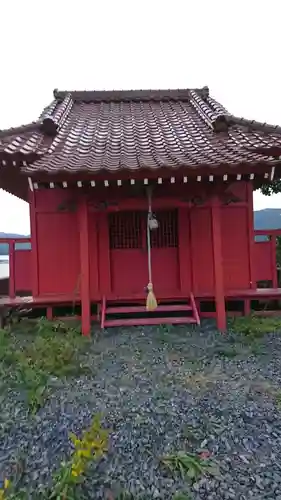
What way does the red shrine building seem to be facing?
toward the camera
